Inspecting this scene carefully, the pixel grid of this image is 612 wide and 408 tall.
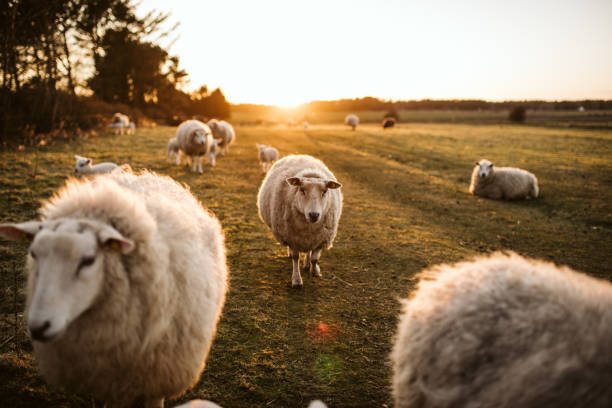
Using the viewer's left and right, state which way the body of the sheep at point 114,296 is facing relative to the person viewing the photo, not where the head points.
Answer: facing the viewer and to the left of the viewer

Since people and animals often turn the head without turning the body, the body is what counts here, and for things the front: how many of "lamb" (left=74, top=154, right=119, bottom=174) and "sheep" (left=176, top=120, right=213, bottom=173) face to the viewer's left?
1

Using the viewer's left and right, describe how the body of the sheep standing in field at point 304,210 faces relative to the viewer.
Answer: facing the viewer

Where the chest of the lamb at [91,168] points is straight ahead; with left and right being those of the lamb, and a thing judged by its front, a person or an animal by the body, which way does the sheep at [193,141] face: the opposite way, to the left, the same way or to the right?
to the left

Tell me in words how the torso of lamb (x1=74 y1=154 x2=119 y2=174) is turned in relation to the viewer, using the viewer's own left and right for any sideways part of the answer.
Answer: facing to the left of the viewer

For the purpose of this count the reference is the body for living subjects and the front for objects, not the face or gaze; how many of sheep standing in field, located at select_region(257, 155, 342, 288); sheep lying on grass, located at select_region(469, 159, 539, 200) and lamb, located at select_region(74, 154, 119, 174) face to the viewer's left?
2

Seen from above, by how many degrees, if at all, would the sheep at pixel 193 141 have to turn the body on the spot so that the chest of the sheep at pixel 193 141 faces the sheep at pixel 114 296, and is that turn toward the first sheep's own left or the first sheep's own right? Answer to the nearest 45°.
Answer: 0° — it already faces it

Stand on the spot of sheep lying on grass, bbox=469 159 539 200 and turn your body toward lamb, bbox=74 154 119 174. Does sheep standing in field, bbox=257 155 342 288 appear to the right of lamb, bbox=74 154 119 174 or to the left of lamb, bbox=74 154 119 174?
left

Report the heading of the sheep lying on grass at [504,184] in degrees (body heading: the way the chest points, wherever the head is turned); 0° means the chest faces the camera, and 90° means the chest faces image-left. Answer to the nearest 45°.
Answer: approximately 90°

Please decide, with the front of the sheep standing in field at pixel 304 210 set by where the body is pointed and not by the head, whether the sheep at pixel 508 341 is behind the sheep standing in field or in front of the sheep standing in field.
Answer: in front

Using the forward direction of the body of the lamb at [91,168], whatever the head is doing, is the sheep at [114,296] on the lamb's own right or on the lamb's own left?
on the lamb's own left

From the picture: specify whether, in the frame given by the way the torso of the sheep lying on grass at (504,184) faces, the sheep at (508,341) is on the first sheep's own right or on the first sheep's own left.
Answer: on the first sheep's own left

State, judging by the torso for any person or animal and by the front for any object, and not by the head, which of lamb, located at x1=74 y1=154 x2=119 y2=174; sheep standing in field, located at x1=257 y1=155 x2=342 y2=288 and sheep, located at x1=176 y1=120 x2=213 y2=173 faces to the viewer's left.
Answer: the lamb
